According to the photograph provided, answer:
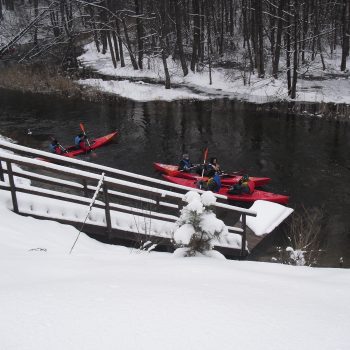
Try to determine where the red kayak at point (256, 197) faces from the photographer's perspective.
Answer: facing away from the viewer and to the left of the viewer

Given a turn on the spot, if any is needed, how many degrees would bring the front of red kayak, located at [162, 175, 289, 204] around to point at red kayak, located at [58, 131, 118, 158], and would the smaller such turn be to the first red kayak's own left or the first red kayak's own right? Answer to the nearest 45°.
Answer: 0° — it already faces it

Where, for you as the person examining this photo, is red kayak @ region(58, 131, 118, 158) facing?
facing away from the viewer and to the right of the viewer

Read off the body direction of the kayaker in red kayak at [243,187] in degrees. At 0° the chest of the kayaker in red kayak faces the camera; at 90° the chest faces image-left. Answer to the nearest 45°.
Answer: approximately 90°

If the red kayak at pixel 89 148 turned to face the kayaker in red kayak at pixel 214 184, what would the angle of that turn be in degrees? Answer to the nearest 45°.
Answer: approximately 90° to its right

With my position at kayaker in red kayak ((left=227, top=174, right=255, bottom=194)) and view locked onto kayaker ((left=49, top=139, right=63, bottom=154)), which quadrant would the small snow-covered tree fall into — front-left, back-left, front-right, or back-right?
back-left
